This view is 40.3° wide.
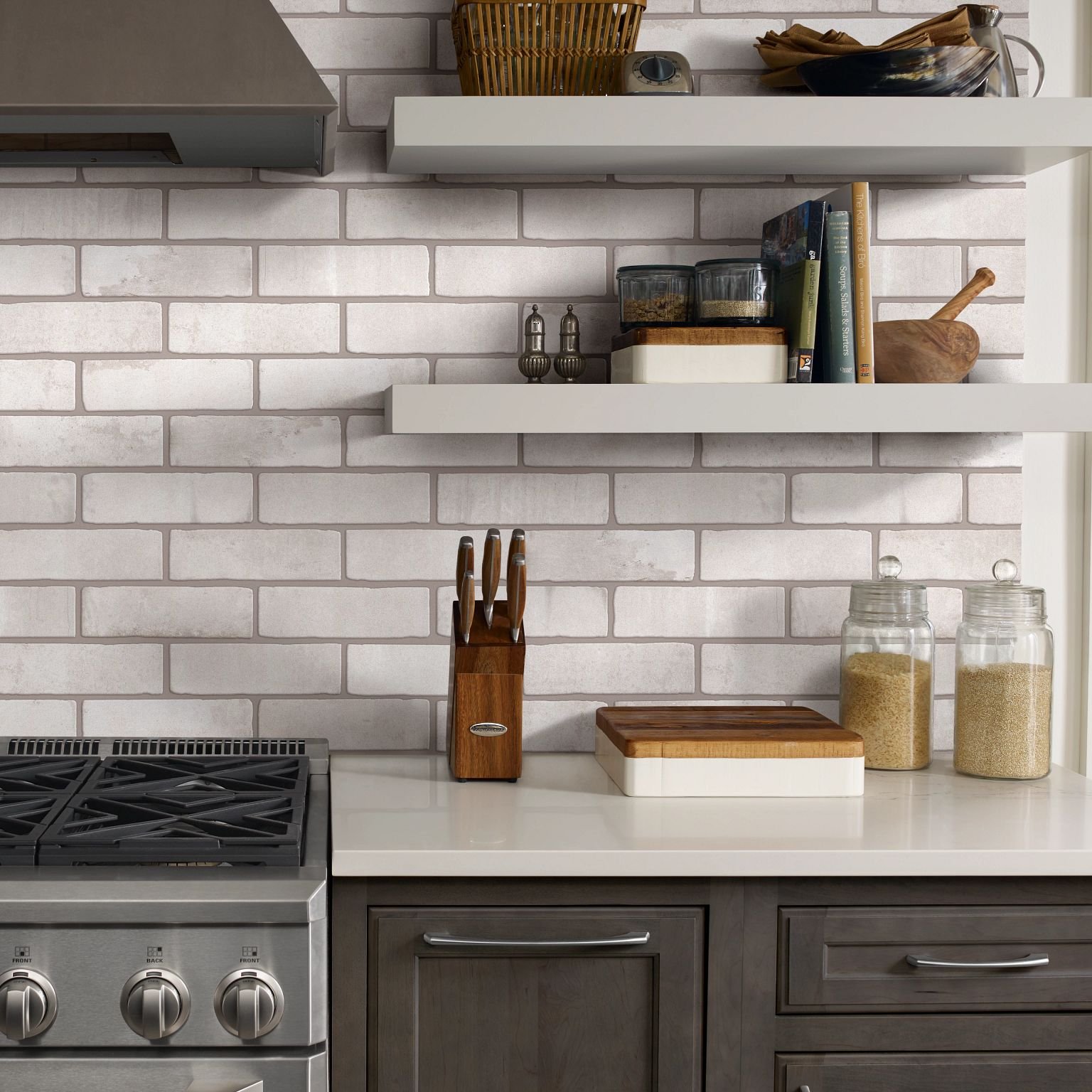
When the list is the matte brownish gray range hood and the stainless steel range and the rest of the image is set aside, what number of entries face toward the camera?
2

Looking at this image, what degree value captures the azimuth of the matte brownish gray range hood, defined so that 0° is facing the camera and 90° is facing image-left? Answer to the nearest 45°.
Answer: approximately 0°

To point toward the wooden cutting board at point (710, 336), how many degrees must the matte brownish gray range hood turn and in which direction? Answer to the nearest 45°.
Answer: approximately 90° to its left

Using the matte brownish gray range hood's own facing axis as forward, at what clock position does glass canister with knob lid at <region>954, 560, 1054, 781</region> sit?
The glass canister with knob lid is roughly at 9 o'clock from the matte brownish gray range hood.

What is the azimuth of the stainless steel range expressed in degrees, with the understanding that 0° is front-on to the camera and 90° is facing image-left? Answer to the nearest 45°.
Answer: approximately 0°
